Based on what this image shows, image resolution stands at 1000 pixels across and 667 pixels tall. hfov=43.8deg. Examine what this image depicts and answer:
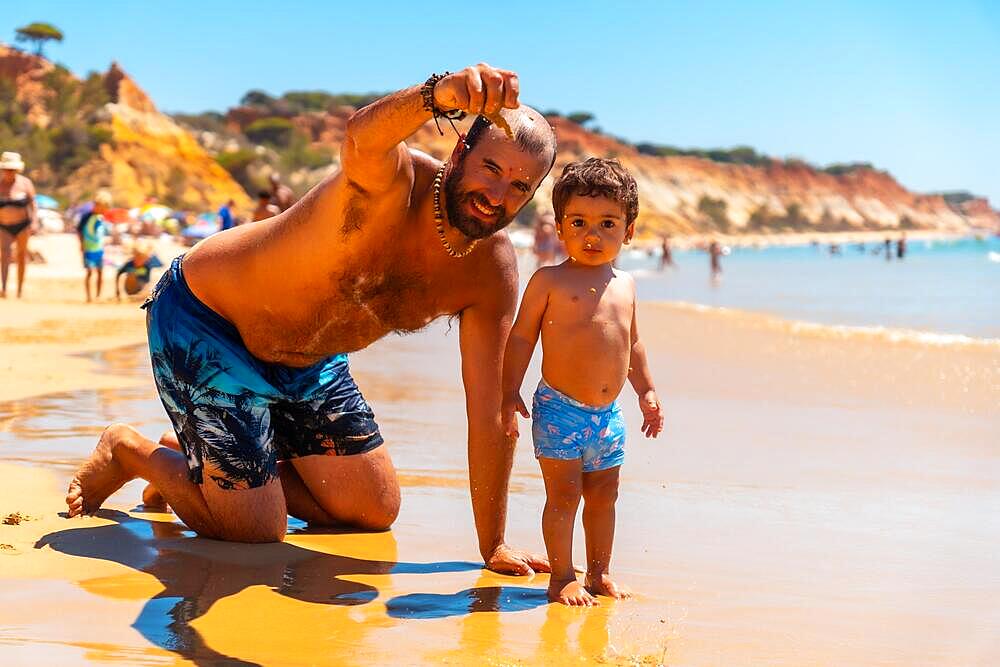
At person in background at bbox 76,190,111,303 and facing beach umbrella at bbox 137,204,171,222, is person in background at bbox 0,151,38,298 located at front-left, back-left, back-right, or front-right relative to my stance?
back-left

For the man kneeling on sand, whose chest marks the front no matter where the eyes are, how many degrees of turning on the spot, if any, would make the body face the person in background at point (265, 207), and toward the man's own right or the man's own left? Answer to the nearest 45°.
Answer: approximately 135° to the man's own left

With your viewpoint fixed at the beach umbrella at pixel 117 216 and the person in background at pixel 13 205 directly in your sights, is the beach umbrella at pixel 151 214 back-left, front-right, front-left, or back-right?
back-left

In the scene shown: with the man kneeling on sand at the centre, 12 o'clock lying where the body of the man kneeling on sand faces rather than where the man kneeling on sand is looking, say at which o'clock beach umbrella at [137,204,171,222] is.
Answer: The beach umbrella is roughly at 7 o'clock from the man kneeling on sand.

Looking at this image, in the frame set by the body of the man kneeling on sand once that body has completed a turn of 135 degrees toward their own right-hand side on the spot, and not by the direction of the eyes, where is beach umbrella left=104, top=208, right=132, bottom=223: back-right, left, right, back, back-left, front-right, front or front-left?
right

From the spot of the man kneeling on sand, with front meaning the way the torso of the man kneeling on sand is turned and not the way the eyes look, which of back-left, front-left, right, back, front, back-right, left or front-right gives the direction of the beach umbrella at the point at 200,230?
back-left

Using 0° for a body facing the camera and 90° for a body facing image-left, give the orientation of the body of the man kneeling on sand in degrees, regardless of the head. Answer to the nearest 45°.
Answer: approximately 315°

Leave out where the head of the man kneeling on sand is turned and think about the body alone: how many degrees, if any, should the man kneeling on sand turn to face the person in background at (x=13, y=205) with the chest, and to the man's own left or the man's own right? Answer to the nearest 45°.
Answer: approximately 135° to the man's own left

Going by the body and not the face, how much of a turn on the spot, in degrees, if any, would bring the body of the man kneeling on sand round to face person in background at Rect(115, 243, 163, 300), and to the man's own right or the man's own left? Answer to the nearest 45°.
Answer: approximately 135° to the man's own left
